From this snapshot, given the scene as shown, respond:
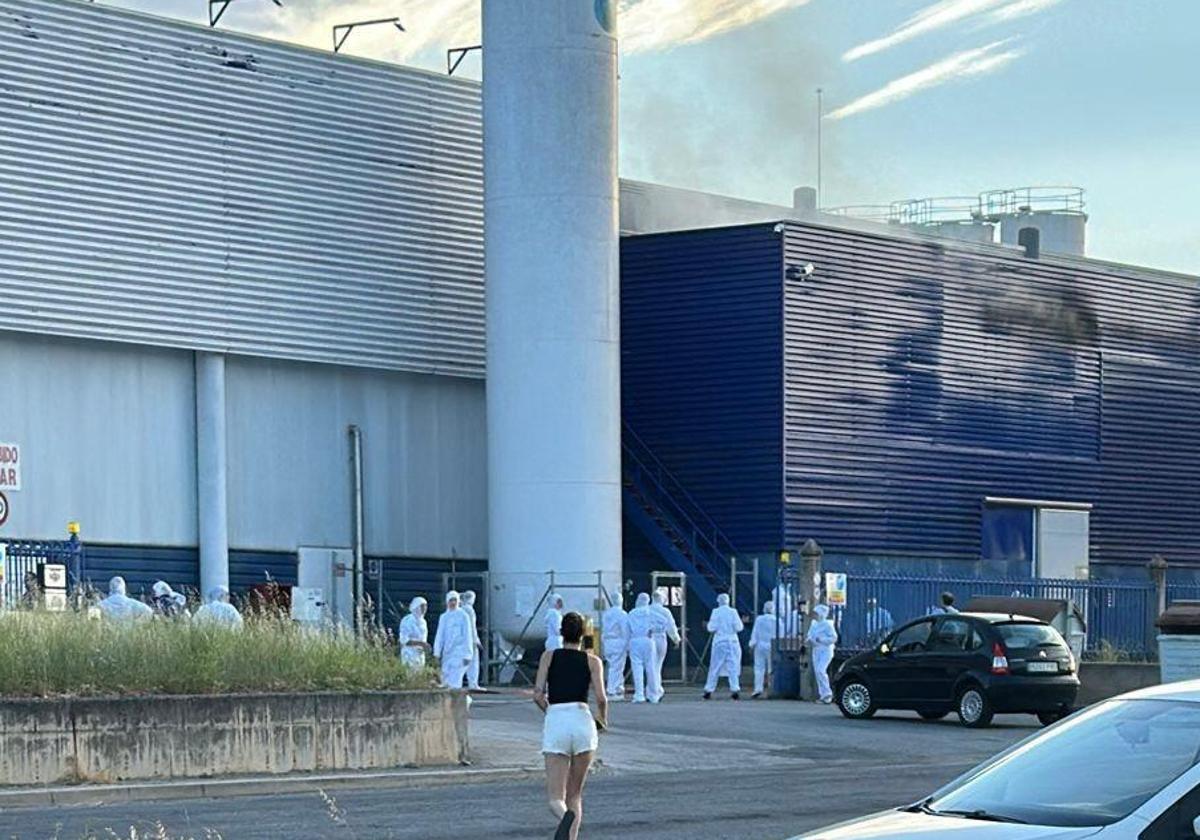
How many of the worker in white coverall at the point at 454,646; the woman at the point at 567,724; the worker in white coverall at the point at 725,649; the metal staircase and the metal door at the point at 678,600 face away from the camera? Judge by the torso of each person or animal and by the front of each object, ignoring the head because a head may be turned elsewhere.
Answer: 2

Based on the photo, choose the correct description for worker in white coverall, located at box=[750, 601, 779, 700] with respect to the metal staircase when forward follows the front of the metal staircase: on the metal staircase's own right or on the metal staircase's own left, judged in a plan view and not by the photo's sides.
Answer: on the metal staircase's own right

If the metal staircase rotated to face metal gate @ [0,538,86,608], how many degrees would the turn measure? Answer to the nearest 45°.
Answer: approximately 135° to its right

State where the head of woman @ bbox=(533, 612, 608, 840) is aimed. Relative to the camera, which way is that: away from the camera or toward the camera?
away from the camera

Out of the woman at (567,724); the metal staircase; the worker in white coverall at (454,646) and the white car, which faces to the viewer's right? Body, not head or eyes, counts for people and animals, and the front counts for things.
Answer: the metal staircase

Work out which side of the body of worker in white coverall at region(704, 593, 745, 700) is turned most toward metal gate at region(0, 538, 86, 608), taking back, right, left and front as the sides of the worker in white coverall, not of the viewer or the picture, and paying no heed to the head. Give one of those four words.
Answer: left

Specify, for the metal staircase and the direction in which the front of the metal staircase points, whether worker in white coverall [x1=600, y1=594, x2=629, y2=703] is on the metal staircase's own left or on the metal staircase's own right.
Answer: on the metal staircase's own right

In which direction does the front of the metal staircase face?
to the viewer's right

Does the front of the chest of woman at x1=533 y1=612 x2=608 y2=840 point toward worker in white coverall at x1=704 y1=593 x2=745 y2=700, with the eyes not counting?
yes
